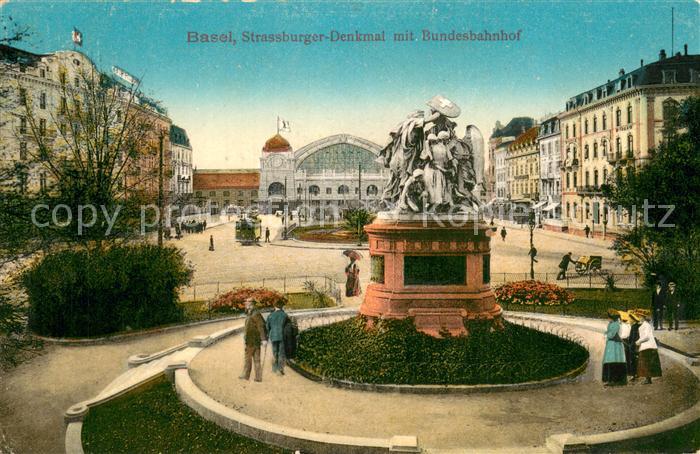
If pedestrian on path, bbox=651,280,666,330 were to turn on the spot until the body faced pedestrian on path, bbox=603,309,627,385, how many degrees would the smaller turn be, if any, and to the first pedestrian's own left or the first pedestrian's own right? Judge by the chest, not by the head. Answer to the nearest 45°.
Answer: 0° — they already face them

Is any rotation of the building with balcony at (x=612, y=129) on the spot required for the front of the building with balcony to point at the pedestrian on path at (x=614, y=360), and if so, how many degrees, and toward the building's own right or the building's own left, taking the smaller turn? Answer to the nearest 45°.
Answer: approximately 45° to the building's own left

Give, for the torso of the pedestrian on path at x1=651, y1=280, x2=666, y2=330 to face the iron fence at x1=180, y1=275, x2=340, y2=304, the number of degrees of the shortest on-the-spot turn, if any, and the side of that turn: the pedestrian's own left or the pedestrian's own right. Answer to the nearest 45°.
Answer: approximately 90° to the pedestrian's own right

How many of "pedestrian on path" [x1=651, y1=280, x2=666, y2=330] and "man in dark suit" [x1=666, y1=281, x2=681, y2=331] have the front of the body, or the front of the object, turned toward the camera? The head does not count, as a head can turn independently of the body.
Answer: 2

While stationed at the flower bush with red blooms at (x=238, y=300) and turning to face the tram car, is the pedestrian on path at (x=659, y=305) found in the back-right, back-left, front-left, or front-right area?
back-right

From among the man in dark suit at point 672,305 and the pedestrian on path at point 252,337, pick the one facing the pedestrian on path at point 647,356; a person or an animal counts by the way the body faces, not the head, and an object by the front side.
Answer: the man in dark suit

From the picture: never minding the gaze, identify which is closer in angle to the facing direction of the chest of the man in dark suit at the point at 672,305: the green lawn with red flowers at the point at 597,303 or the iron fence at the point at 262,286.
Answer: the iron fence

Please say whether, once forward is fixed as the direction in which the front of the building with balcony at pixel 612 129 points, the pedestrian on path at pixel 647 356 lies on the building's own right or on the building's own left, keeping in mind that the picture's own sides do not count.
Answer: on the building's own left

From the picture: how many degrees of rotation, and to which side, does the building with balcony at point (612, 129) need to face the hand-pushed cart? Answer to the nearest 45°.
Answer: approximately 45° to its left

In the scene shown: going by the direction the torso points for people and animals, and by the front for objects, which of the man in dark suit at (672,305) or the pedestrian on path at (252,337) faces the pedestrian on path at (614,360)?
the man in dark suit
